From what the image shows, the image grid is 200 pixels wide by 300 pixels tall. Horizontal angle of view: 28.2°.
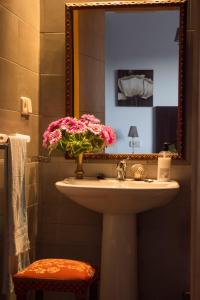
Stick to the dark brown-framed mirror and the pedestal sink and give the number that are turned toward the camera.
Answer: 2

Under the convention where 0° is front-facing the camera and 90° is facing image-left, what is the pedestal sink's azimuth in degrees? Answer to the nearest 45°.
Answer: approximately 0°

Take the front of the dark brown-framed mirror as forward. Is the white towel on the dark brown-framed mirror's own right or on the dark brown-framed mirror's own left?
on the dark brown-framed mirror's own right

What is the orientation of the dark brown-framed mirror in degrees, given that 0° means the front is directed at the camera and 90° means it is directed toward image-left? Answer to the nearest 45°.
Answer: approximately 0°

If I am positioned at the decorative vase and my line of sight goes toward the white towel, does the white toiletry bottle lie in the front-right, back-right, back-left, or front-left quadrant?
back-left
